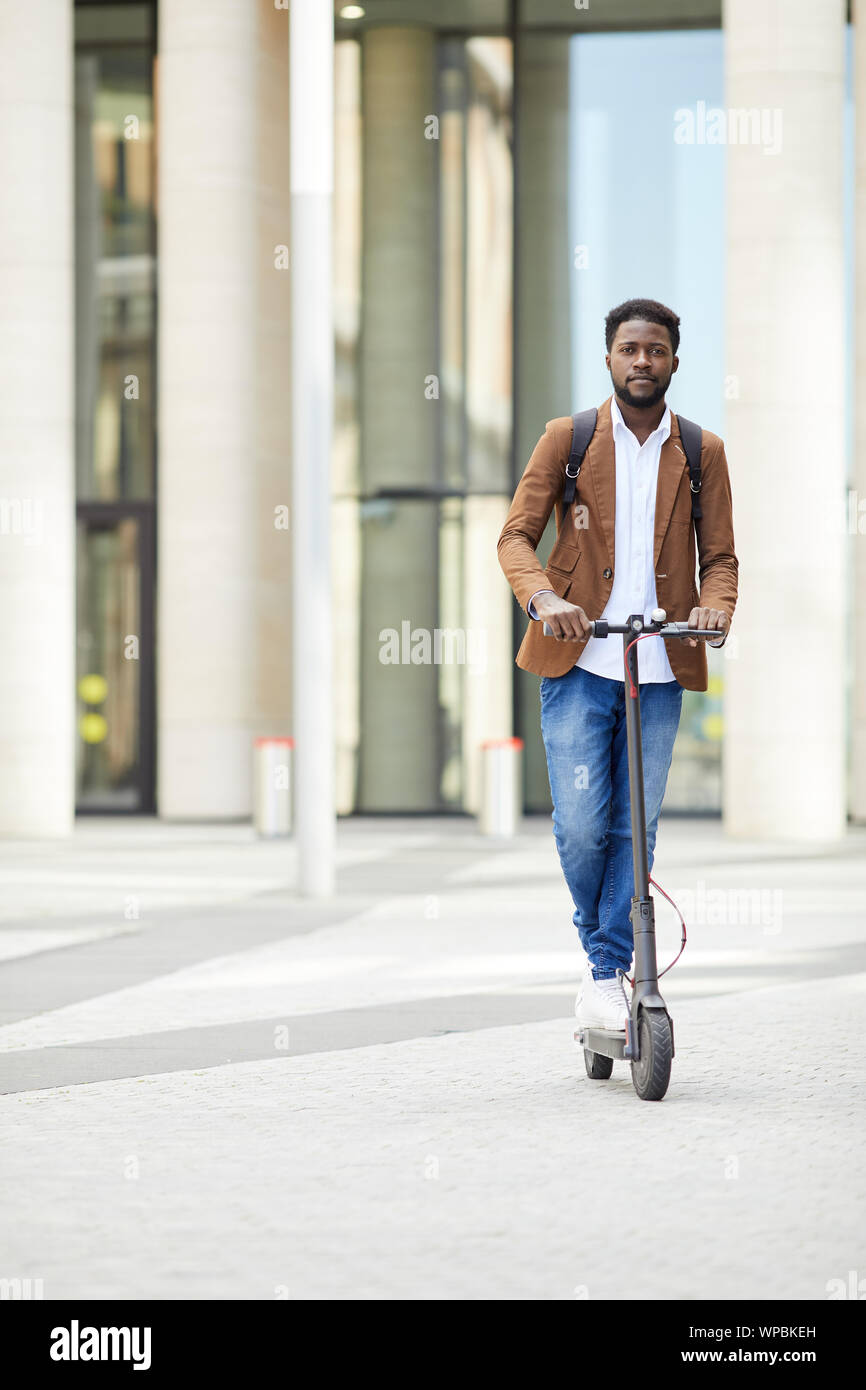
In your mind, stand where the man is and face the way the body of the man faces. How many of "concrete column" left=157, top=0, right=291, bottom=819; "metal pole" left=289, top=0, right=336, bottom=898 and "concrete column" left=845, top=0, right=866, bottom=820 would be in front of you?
0

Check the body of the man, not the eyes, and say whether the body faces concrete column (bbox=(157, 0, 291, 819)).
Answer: no

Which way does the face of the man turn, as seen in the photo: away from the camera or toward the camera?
toward the camera

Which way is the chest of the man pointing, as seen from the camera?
toward the camera

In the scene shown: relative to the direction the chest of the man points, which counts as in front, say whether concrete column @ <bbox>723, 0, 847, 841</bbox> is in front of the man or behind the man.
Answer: behind

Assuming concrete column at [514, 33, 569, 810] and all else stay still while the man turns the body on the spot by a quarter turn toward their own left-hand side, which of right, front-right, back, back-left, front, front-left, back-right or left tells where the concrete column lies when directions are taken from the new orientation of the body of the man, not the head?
left

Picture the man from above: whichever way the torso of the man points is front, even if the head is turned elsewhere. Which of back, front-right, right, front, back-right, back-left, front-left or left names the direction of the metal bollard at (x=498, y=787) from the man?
back

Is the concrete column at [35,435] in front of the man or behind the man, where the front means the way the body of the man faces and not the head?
behind

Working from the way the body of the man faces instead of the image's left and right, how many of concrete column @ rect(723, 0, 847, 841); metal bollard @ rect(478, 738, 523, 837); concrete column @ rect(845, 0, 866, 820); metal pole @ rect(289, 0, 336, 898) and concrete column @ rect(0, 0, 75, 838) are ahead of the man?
0

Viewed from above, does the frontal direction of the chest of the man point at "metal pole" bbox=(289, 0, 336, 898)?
no

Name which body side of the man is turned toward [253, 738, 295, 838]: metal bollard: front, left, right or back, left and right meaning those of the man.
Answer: back

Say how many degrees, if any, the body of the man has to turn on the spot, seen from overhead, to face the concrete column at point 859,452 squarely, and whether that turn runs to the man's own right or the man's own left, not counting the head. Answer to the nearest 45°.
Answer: approximately 180°
